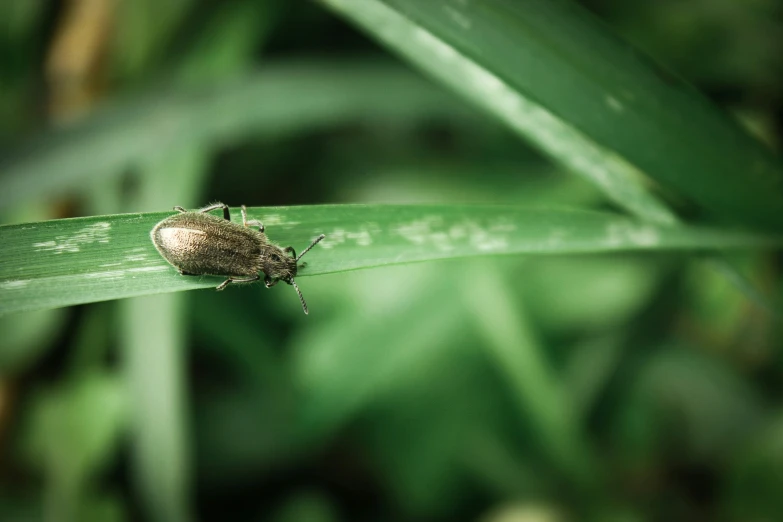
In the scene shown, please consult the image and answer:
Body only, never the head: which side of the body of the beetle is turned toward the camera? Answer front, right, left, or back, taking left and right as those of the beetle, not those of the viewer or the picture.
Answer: right
